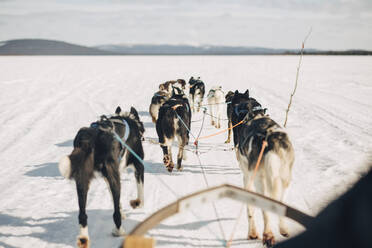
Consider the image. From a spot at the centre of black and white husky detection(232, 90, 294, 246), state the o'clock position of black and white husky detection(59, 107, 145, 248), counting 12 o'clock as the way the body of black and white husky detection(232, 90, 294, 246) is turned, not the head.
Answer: black and white husky detection(59, 107, 145, 248) is roughly at 10 o'clock from black and white husky detection(232, 90, 294, 246).

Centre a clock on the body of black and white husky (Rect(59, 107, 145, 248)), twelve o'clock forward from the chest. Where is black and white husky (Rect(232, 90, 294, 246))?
black and white husky (Rect(232, 90, 294, 246)) is roughly at 2 o'clock from black and white husky (Rect(59, 107, 145, 248)).

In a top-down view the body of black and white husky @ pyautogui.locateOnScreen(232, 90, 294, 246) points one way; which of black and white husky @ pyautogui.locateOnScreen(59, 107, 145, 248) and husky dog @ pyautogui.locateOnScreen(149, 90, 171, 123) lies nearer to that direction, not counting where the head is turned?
the husky dog

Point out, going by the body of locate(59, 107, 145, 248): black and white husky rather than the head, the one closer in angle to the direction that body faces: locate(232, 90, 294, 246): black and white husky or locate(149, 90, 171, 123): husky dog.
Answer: the husky dog

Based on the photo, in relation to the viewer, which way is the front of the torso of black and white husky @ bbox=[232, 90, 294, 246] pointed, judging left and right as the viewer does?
facing away from the viewer and to the left of the viewer

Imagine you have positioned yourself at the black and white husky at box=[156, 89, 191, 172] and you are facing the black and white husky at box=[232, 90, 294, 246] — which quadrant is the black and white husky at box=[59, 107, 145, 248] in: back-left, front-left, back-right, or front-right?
front-right

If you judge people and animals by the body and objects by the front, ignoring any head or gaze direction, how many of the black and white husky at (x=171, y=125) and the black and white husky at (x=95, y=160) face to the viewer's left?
0

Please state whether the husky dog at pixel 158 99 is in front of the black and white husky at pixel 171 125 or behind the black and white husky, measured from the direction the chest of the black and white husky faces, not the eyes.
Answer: in front

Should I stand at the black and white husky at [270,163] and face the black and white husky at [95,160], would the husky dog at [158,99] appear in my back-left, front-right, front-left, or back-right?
front-right

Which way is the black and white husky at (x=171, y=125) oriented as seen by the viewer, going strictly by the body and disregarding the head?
away from the camera

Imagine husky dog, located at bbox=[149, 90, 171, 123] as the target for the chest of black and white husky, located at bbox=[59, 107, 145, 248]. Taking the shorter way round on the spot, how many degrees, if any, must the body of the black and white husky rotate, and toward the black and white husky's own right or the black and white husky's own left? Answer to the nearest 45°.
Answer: approximately 45° to the black and white husky's own left

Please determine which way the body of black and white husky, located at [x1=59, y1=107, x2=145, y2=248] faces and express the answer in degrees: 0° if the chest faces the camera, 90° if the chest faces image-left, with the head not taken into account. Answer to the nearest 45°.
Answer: approximately 225°

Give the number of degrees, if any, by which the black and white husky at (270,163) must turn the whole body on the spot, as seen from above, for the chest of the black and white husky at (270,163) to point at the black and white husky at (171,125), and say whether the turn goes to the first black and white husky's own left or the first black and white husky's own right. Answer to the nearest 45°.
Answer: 0° — it already faces it

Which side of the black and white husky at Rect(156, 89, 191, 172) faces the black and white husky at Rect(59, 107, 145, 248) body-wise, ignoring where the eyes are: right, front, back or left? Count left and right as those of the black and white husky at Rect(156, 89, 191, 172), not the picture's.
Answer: back

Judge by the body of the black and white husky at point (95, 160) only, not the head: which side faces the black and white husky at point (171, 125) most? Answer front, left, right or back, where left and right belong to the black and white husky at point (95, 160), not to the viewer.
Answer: front
